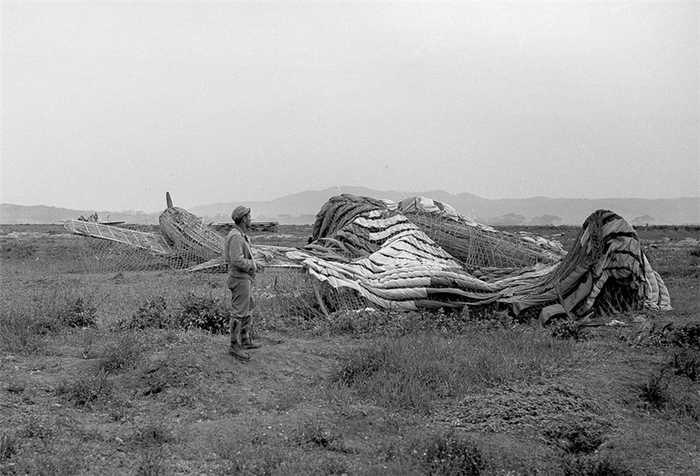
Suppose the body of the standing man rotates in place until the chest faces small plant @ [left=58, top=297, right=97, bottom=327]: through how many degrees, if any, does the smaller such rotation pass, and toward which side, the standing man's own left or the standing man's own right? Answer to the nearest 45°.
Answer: approximately 135° to the standing man's own left

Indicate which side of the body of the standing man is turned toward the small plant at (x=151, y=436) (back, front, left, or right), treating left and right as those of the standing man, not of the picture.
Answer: right

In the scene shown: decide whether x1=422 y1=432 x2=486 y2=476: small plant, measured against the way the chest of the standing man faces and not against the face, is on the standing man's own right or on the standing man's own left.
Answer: on the standing man's own right

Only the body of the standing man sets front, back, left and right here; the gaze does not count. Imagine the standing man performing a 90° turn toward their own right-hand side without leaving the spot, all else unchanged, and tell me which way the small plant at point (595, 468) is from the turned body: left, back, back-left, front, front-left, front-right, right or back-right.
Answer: front-left

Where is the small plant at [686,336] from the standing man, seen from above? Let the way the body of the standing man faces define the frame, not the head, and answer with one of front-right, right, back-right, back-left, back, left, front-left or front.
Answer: front

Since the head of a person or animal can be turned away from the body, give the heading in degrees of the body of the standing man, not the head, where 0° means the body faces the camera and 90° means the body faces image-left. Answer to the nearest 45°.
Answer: approximately 270°

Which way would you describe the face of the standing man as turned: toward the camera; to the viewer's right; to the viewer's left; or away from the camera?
to the viewer's right

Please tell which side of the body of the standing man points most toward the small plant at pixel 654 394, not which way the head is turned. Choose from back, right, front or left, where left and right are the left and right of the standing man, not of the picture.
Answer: front

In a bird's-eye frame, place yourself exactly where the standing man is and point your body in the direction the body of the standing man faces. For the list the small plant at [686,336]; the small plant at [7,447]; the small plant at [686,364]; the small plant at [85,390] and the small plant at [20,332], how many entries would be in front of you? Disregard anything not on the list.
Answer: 2

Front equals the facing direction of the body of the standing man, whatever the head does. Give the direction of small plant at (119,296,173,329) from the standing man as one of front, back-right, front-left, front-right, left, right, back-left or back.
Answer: back-left

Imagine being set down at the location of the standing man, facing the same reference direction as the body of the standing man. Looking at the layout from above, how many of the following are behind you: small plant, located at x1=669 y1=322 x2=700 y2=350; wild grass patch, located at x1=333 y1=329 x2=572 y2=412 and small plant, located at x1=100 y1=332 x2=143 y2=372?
1

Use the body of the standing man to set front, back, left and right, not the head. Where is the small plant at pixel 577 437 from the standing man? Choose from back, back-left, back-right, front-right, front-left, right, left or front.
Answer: front-right

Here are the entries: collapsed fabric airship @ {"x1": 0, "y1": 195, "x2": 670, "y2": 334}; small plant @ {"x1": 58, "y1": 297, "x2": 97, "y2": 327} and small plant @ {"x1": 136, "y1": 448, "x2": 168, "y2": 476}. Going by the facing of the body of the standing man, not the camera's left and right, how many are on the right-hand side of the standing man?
1

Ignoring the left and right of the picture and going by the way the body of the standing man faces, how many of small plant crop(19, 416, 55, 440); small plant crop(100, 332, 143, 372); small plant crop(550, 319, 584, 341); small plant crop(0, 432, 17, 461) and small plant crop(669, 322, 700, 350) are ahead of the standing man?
2
